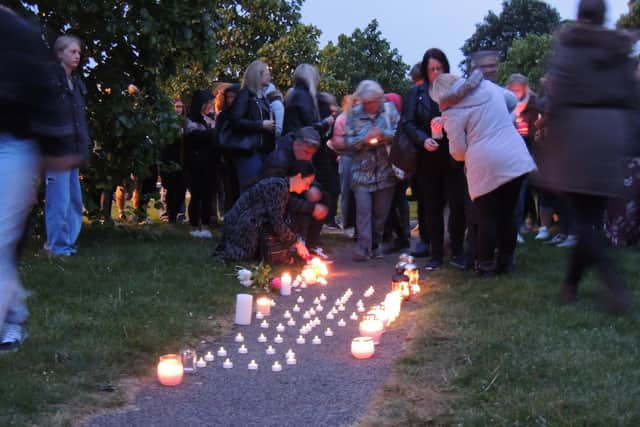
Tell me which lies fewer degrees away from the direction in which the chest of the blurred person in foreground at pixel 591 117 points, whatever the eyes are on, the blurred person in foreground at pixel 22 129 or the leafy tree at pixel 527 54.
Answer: the leafy tree

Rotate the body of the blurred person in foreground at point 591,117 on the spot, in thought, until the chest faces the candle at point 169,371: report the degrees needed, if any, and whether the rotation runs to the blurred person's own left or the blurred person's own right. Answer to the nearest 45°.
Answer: approximately 90° to the blurred person's own left

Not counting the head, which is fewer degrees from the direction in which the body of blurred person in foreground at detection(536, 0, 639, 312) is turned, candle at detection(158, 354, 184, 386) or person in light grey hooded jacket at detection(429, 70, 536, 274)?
the person in light grey hooded jacket

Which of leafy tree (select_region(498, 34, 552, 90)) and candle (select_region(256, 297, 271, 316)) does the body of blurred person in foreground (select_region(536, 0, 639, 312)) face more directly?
the leafy tree

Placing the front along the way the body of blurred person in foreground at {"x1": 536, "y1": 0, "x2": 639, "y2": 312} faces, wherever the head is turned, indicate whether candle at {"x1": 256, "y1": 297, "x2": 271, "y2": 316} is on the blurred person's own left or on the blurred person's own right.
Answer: on the blurred person's own left

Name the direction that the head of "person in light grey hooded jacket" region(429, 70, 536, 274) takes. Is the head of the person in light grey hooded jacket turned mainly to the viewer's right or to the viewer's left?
to the viewer's left

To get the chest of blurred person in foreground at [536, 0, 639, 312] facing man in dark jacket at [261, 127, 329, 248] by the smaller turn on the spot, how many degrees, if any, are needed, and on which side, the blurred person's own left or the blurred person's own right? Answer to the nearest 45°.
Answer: approximately 45° to the blurred person's own left

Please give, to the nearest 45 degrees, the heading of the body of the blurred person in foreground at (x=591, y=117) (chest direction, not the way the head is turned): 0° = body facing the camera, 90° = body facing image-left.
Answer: approximately 180°

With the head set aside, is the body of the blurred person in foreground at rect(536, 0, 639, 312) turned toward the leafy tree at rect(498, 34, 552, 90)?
yes

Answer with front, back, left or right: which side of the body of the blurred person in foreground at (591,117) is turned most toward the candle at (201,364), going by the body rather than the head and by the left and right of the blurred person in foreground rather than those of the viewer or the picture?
left
